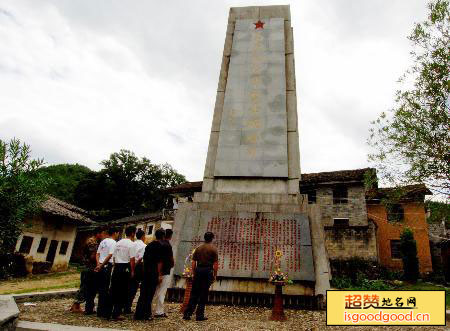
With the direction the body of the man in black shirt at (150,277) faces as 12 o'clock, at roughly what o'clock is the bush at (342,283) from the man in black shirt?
The bush is roughly at 12 o'clock from the man in black shirt.

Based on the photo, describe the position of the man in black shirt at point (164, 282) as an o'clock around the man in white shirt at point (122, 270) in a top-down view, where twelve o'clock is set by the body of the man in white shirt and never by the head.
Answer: The man in black shirt is roughly at 2 o'clock from the man in white shirt.

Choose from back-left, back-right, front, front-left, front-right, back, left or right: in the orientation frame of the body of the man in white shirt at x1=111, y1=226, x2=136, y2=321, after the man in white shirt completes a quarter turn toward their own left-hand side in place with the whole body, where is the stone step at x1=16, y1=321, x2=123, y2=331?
left

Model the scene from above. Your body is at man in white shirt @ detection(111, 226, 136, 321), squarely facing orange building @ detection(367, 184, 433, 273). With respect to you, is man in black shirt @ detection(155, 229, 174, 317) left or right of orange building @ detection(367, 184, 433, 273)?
right

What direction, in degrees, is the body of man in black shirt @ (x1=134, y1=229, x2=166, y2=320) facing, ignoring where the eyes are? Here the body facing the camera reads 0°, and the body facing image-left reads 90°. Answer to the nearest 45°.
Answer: approximately 225°

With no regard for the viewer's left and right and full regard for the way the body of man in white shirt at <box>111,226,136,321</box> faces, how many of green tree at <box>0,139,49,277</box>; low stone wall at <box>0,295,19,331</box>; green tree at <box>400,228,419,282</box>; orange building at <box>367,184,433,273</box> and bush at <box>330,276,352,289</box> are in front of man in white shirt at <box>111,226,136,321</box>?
3

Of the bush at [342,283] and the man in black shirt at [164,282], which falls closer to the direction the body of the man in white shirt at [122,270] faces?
the bush

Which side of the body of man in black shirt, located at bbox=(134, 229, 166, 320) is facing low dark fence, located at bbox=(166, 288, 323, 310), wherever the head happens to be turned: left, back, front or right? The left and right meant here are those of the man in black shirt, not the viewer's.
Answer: front

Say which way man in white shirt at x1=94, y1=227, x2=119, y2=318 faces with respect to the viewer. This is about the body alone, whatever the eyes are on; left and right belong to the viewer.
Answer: facing away from the viewer and to the right of the viewer

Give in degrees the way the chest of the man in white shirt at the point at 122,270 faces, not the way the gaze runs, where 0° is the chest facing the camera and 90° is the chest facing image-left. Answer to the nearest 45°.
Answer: approximately 225°

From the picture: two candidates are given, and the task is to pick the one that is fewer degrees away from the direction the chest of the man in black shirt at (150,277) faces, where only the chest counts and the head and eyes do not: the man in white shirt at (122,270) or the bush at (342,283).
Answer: the bush

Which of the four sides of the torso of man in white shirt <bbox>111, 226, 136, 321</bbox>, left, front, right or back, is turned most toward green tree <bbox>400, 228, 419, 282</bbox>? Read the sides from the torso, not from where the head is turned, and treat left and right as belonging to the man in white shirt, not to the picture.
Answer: front

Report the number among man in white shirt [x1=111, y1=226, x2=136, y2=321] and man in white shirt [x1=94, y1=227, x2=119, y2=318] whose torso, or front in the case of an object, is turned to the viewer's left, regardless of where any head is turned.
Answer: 0
